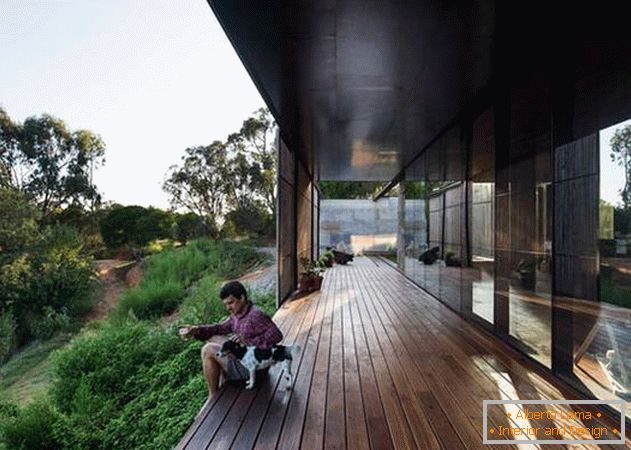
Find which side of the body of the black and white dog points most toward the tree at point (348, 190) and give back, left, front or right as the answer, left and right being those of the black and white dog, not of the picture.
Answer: right

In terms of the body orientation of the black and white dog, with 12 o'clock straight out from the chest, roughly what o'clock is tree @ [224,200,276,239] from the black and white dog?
The tree is roughly at 3 o'clock from the black and white dog.

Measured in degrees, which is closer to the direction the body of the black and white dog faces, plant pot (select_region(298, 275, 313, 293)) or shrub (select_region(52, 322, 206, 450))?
the shrub

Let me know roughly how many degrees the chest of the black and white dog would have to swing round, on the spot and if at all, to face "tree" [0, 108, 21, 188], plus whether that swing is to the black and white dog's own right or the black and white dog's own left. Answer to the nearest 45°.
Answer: approximately 45° to the black and white dog's own right

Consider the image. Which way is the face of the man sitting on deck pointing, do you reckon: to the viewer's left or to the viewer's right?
to the viewer's left

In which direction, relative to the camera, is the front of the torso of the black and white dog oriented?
to the viewer's left

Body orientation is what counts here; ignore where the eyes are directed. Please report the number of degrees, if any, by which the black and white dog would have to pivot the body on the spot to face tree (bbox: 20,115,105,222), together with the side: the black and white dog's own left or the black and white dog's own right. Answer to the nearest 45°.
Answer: approximately 45° to the black and white dog's own right

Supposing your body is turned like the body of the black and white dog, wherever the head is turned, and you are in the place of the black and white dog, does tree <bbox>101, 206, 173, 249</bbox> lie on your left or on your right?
on your right

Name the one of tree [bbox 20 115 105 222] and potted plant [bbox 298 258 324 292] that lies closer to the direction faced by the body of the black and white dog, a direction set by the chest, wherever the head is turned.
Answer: the tree

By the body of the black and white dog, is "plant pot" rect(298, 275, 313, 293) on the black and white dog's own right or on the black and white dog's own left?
on the black and white dog's own right

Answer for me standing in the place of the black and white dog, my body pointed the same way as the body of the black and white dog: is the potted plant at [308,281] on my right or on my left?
on my right

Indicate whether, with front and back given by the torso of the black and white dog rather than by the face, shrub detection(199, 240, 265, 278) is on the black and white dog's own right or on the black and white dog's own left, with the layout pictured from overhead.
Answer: on the black and white dog's own right
